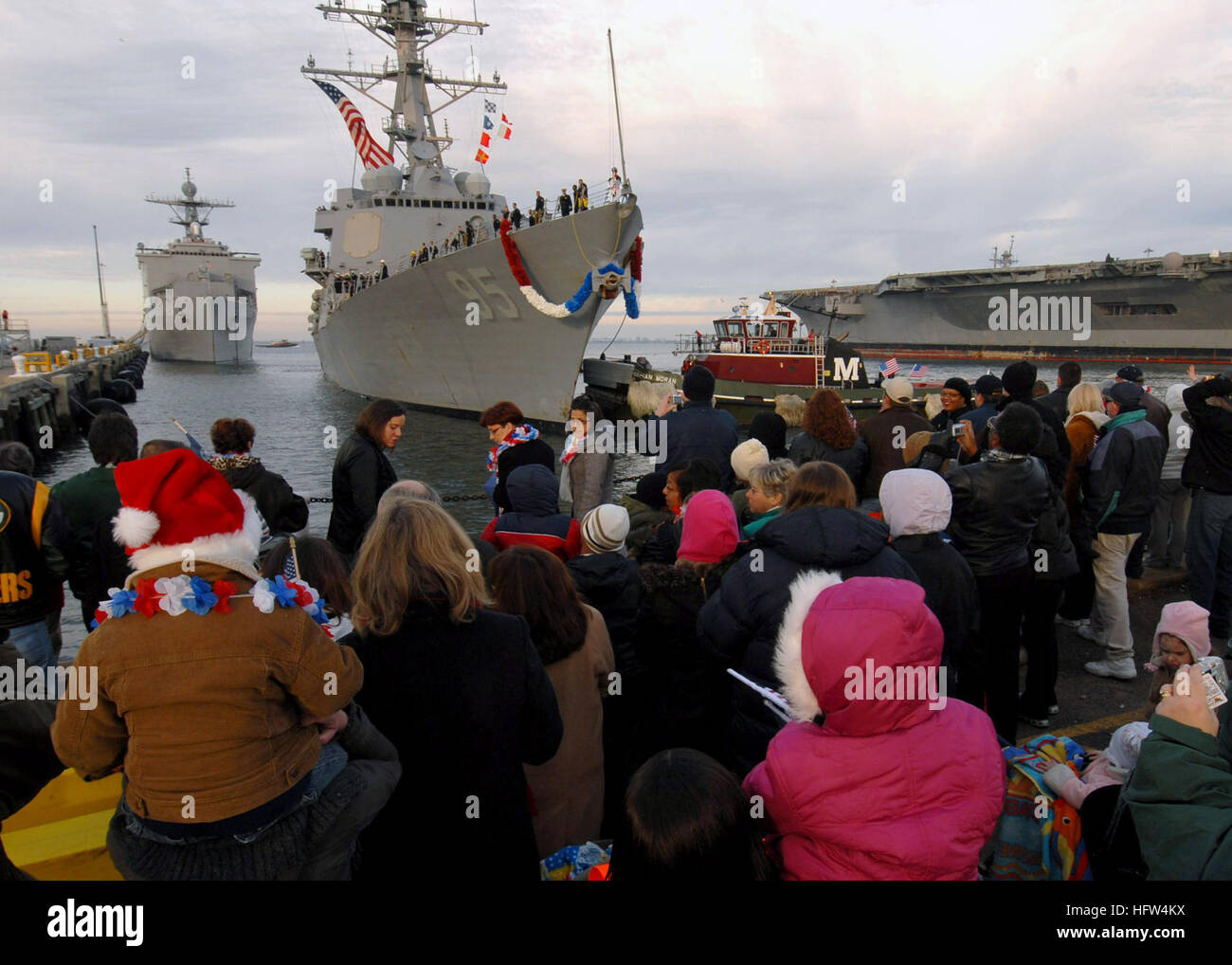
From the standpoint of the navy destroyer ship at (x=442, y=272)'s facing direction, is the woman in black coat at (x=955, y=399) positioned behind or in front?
in front

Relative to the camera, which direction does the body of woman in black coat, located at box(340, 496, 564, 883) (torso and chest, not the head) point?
away from the camera

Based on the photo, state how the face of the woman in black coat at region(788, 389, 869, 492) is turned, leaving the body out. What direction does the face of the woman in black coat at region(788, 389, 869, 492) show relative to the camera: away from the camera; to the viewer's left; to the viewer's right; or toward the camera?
away from the camera

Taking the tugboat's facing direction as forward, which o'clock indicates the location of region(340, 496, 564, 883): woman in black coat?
The woman in black coat is roughly at 9 o'clock from the tugboat.

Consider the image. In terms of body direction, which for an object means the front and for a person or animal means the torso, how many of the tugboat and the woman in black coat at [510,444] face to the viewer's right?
0

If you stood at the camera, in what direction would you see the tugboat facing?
facing to the left of the viewer

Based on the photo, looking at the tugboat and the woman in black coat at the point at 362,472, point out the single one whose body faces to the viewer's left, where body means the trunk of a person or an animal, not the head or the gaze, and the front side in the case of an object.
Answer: the tugboat
